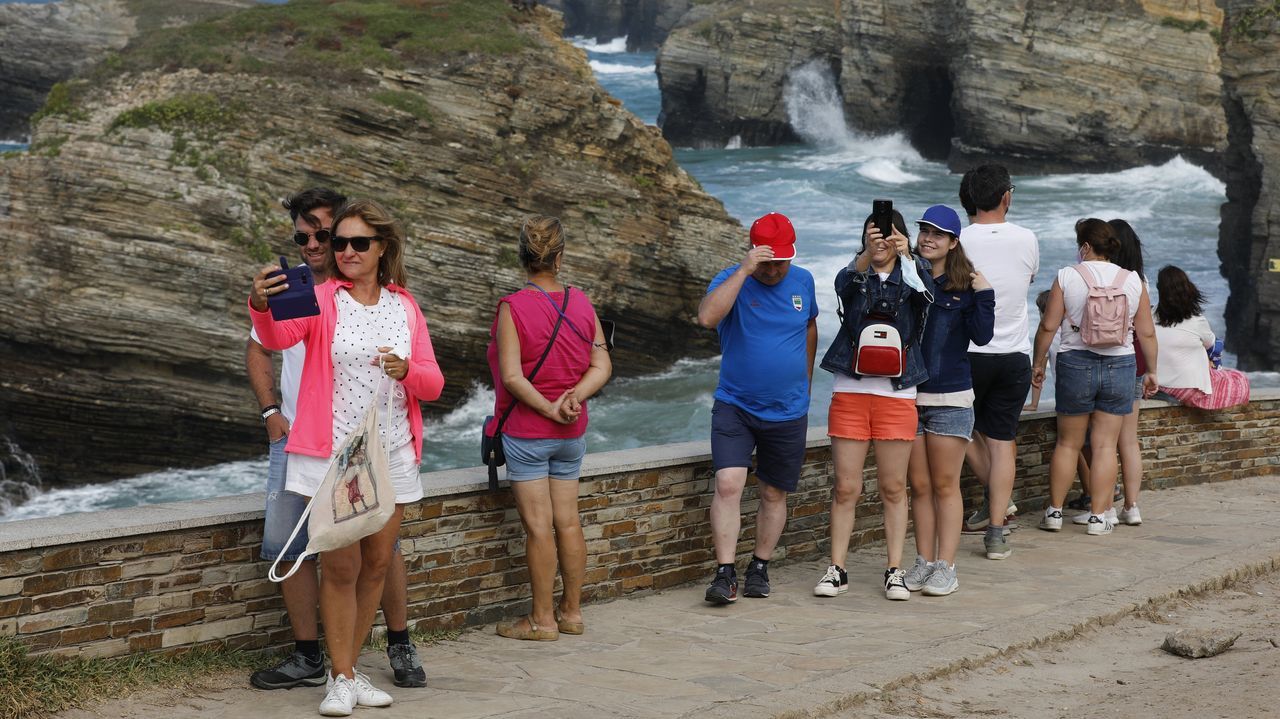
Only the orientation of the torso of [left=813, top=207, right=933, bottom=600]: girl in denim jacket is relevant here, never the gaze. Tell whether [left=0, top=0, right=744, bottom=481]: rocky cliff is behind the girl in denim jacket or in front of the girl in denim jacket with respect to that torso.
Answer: behind

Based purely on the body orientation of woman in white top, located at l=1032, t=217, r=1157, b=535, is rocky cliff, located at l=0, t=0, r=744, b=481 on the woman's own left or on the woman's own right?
on the woman's own left

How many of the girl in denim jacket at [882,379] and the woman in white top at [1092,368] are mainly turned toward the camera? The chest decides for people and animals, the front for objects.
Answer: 1

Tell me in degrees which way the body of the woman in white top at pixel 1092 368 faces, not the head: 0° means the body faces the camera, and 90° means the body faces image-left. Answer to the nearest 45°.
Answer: approximately 180°

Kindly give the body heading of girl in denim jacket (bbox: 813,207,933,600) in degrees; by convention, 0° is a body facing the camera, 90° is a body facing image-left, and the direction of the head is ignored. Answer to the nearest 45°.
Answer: approximately 0°

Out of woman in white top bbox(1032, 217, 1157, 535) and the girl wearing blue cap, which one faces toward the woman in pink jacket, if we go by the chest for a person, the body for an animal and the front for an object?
the girl wearing blue cap

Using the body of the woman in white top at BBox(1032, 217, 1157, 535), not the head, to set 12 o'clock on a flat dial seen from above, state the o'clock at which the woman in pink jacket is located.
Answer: The woman in pink jacket is roughly at 7 o'clock from the woman in white top.

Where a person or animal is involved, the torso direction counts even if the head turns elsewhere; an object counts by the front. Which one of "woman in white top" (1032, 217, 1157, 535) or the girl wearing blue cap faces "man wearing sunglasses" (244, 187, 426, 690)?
the girl wearing blue cap
